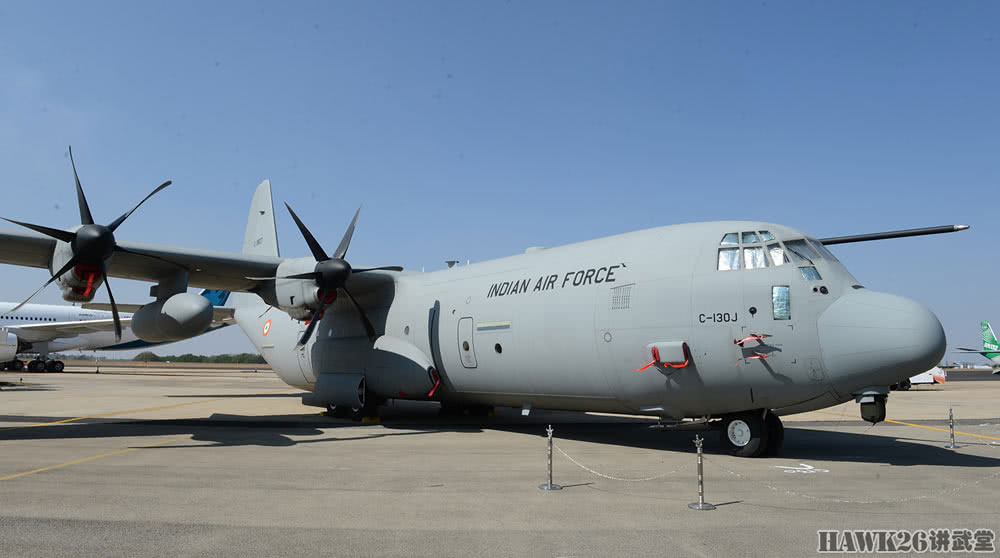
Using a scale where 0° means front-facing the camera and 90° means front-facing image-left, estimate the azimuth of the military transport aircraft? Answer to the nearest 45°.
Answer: approximately 315°
